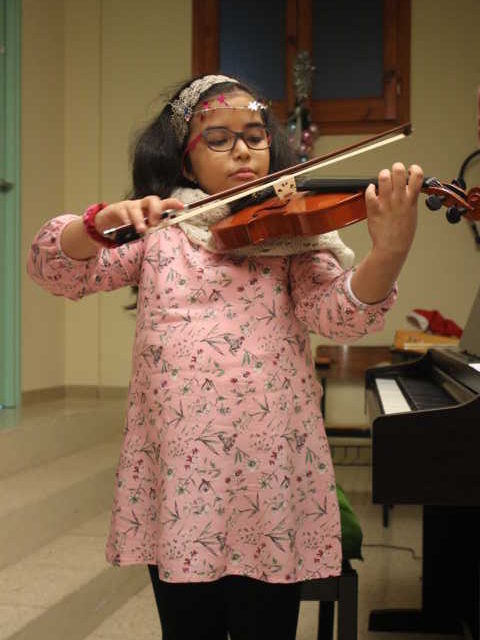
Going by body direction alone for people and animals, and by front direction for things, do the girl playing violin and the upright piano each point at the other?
no

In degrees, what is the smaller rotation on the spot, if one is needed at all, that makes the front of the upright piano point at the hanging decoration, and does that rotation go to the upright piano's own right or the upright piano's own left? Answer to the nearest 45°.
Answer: approximately 90° to the upright piano's own right

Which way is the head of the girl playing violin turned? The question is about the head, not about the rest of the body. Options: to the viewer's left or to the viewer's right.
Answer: to the viewer's right

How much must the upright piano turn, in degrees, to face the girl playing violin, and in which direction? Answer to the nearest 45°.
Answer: approximately 45° to its left

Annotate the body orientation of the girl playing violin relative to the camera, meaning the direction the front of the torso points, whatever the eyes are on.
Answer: toward the camera

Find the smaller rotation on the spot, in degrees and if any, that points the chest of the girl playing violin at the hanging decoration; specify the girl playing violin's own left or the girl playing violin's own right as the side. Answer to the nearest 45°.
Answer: approximately 180°

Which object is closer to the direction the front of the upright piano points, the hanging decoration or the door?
the door

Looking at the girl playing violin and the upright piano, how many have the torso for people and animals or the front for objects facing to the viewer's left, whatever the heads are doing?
1

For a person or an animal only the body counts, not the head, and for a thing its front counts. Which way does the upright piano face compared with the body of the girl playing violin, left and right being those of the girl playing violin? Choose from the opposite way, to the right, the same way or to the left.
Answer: to the right

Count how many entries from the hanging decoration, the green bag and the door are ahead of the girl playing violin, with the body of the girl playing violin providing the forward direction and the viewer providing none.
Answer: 0

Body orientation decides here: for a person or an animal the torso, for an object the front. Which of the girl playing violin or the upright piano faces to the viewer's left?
the upright piano

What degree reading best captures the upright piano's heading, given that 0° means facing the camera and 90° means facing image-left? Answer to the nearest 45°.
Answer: approximately 90°
